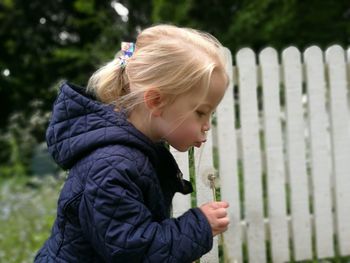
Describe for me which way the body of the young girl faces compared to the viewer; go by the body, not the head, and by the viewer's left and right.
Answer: facing to the right of the viewer

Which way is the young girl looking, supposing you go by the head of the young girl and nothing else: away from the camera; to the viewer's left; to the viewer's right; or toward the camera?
to the viewer's right
